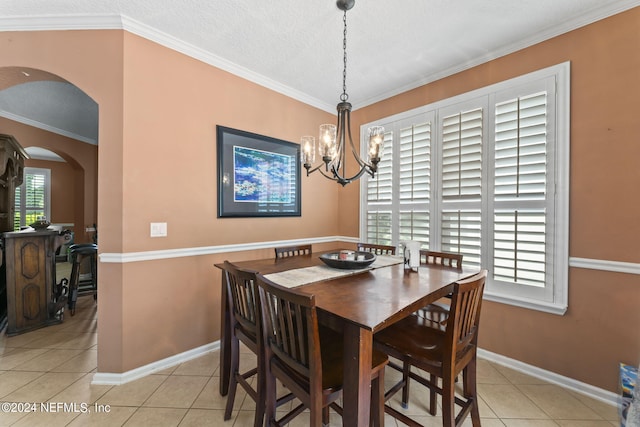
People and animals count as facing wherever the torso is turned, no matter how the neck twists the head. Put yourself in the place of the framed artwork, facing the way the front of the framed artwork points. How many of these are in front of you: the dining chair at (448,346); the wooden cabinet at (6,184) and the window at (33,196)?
1

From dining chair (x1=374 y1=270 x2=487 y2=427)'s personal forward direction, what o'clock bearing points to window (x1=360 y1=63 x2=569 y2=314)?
The window is roughly at 2 o'clock from the dining chair.

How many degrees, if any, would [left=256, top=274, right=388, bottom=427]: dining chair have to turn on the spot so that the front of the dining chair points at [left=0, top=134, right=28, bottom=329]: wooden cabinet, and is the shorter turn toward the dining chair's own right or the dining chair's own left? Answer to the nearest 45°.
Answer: approximately 90° to the dining chair's own left

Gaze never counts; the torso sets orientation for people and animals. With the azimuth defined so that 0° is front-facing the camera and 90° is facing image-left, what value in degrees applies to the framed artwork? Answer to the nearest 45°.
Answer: approximately 315°

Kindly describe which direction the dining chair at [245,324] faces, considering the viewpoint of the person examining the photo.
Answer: facing away from the viewer and to the right of the viewer

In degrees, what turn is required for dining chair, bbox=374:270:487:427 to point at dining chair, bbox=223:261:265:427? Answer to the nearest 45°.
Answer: approximately 45° to its left

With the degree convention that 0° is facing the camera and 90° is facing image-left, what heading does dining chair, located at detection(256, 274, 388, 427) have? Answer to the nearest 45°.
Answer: approximately 225°

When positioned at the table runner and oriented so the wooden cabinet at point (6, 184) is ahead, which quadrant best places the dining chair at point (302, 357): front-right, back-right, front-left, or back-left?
back-left

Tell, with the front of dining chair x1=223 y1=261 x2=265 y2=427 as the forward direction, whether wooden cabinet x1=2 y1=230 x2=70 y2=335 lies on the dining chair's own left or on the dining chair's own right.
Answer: on the dining chair's own left

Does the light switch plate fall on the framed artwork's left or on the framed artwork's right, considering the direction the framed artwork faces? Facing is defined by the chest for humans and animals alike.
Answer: on its right

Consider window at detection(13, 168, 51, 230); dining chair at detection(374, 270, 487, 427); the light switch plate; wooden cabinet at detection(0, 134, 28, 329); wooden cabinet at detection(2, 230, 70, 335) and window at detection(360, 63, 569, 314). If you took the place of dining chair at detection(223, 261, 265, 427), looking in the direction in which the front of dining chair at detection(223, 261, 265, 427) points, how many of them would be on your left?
4
